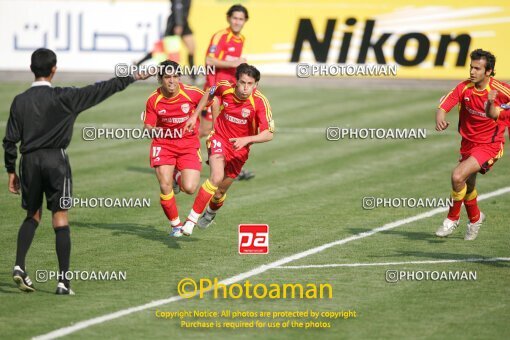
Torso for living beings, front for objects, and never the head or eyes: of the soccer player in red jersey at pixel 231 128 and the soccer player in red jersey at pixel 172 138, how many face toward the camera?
2

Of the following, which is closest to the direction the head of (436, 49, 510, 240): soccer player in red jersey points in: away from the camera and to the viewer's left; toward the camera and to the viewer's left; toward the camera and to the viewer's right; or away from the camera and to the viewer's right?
toward the camera and to the viewer's left

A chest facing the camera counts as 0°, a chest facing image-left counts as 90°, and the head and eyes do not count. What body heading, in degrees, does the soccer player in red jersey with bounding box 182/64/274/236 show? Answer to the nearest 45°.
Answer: approximately 0°

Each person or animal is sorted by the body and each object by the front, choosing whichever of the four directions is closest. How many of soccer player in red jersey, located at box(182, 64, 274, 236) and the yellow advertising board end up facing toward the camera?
2

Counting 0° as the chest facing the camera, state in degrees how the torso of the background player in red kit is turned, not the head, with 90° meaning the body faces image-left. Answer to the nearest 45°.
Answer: approximately 315°

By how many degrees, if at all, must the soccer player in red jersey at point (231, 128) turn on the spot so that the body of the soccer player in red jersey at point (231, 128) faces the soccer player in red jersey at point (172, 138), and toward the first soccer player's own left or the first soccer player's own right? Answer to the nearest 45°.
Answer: approximately 90° to the first soccer player's own right

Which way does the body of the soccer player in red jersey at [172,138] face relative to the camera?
toward the camera

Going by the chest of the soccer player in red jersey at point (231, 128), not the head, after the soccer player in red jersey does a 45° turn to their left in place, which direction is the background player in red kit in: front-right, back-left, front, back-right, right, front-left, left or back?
back-left

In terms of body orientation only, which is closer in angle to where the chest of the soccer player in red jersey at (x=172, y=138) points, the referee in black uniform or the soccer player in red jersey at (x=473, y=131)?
the referee in black uniform

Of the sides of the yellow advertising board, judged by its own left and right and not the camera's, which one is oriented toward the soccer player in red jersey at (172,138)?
front

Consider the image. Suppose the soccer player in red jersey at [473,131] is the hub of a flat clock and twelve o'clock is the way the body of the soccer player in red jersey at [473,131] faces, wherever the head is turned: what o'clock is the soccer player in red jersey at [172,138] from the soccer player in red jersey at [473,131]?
the soccer player in red jersey at [172,138] is roughly at 1 o'clock from the soccer player in red jersey at [473,131].

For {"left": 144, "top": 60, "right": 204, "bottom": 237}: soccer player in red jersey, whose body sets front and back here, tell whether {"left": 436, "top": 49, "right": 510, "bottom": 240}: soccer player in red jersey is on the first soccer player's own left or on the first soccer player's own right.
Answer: on the first soccer player's own left

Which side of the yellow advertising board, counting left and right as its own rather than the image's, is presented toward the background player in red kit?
front
